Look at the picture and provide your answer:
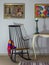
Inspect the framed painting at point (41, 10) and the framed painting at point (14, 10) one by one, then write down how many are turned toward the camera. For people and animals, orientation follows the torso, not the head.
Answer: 2

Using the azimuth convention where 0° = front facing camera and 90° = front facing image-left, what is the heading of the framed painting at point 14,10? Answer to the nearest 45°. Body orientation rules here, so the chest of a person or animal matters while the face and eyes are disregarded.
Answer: approximately 0°

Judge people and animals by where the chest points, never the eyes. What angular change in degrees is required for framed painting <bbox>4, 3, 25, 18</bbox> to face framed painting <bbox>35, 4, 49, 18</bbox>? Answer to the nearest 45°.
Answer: approximately 90° to its left

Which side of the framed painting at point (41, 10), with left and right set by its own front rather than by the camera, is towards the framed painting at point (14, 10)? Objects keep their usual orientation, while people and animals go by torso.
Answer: right
